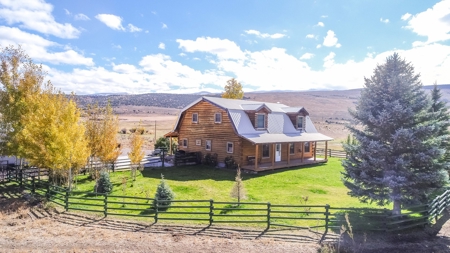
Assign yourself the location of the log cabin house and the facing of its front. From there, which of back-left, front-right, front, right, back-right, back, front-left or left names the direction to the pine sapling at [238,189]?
front-right

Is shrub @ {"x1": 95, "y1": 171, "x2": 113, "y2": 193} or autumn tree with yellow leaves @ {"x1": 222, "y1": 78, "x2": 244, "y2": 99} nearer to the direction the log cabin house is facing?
the shrub

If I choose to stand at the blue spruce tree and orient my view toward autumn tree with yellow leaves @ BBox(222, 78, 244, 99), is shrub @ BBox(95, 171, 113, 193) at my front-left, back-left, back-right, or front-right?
front-left

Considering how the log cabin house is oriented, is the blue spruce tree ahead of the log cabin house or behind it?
ahead

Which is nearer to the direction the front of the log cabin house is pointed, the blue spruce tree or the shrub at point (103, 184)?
the blue spruce tree

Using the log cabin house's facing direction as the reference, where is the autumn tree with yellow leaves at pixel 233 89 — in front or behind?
behind

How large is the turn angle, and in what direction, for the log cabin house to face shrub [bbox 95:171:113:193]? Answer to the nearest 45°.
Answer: approximately 90° to its right
